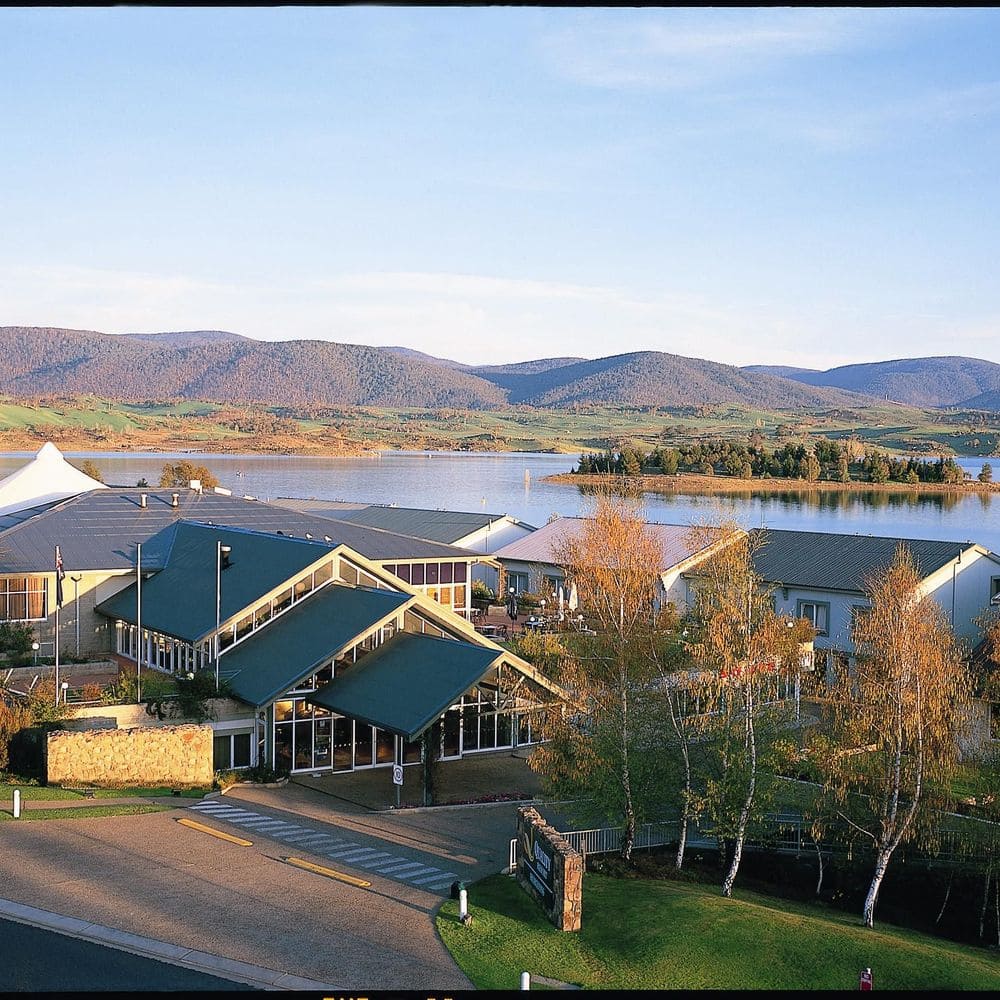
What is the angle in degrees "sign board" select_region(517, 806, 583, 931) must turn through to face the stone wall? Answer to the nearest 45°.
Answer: approximately 90° to its right

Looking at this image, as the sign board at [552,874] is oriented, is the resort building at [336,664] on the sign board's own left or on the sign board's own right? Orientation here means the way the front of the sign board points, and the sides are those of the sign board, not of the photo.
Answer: on the sign board's own right

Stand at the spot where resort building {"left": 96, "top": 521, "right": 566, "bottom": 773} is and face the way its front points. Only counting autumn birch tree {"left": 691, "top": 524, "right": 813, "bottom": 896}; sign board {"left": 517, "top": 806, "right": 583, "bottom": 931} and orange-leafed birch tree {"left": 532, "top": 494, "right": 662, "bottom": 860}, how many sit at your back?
0

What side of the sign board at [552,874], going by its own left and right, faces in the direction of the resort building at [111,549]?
right

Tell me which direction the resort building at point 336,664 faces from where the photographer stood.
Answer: facing the viewer and to the right of the viewer

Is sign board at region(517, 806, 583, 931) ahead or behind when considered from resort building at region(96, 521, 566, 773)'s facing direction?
ahead

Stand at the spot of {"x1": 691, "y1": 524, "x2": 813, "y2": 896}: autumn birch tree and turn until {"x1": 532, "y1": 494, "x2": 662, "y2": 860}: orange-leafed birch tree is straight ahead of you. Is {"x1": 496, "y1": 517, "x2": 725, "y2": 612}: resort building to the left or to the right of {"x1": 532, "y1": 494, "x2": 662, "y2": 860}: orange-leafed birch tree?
right

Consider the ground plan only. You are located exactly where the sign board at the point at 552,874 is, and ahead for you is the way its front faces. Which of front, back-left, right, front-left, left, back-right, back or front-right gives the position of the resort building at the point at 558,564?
back-right

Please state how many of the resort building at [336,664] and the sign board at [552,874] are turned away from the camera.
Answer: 0

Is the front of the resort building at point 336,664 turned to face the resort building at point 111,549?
no

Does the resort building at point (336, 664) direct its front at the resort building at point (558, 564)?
no

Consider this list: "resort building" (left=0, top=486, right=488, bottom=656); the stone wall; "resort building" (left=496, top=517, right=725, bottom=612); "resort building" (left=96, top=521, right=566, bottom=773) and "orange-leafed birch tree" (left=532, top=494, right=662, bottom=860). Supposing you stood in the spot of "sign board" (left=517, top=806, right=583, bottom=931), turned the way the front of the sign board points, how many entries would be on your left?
0

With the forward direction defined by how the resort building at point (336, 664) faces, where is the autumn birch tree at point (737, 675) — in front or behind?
in front

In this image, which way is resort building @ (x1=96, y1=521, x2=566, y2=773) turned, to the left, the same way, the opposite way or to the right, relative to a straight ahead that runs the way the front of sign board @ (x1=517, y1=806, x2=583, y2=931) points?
to the left
